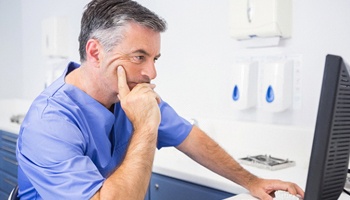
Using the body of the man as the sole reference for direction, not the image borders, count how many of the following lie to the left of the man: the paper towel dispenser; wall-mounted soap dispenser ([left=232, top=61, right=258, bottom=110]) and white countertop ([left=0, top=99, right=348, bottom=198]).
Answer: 3

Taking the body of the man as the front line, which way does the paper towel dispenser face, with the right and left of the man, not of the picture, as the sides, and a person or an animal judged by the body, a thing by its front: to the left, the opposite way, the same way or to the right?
to the right

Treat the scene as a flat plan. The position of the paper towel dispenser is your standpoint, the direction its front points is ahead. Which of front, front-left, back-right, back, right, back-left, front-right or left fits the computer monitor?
front-left

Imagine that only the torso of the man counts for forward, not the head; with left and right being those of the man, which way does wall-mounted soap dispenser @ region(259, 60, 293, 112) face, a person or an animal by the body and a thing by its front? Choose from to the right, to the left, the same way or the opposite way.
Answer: to the right

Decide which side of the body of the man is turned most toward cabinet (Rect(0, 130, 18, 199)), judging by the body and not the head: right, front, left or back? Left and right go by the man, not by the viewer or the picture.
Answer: back

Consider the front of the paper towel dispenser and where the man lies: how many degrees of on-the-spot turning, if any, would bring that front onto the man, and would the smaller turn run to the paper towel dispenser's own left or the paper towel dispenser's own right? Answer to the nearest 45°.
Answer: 0° — it already faces them

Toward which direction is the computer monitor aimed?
to the viewer's left

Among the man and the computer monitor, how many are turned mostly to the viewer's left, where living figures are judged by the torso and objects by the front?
1

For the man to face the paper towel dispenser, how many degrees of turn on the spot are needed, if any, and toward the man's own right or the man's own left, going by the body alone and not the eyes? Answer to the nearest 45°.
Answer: approximately 90° to the man's own left

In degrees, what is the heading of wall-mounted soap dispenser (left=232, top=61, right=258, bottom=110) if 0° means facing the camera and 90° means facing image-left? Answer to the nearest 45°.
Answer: approximately 45°
